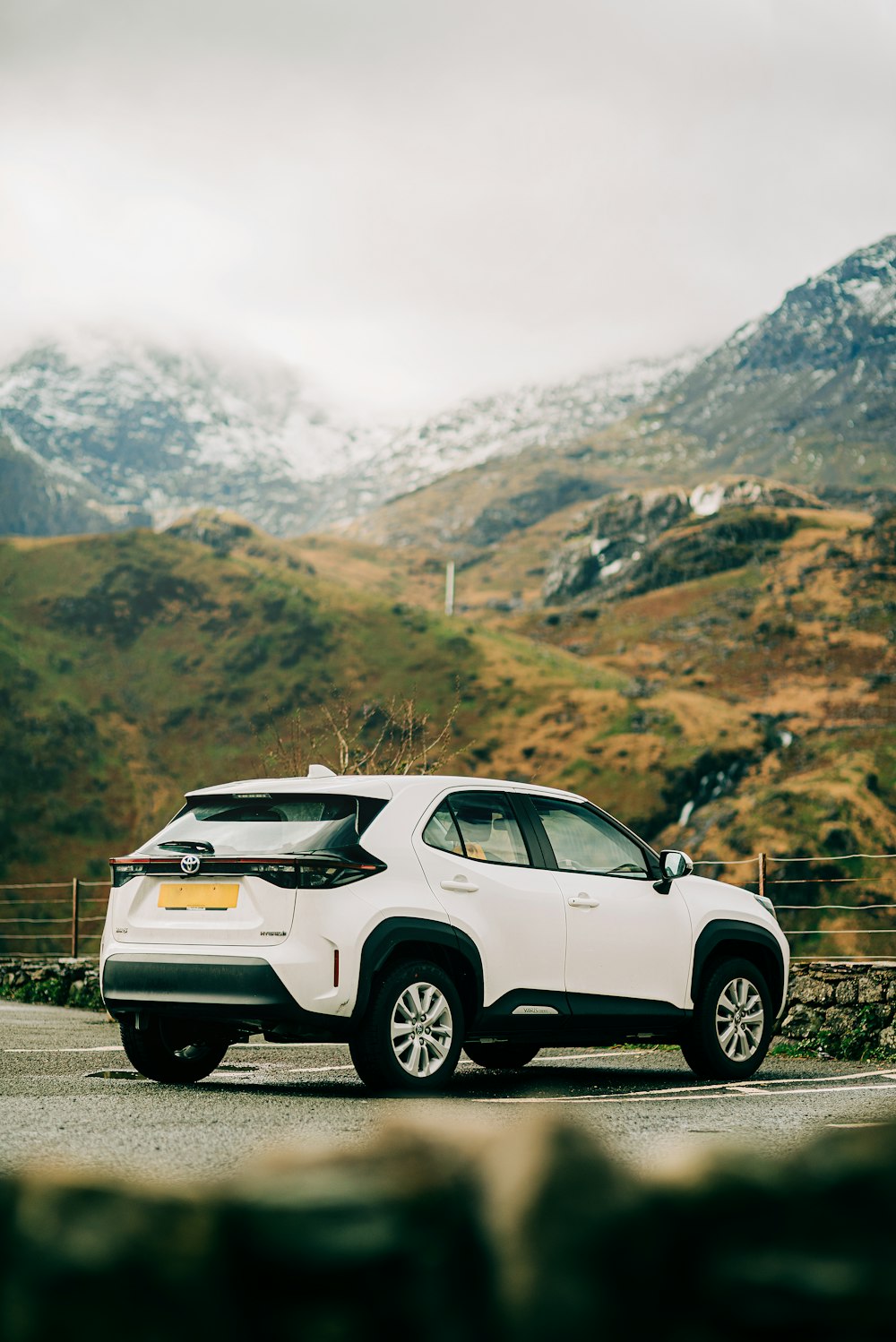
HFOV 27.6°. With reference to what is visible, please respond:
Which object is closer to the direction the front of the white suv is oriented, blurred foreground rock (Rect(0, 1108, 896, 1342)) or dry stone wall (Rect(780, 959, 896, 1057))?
the dry stone wall

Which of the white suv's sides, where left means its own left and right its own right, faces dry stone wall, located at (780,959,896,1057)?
front

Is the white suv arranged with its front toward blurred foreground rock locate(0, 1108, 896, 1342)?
no

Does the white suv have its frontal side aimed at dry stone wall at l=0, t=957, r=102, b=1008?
no

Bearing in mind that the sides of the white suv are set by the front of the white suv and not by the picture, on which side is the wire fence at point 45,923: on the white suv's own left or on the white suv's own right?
on the white suv's own left

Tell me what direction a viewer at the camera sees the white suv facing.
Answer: facing away from the viewer and to the right of the viewer

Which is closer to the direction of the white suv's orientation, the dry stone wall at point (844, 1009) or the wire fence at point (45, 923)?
the dry stone wall
